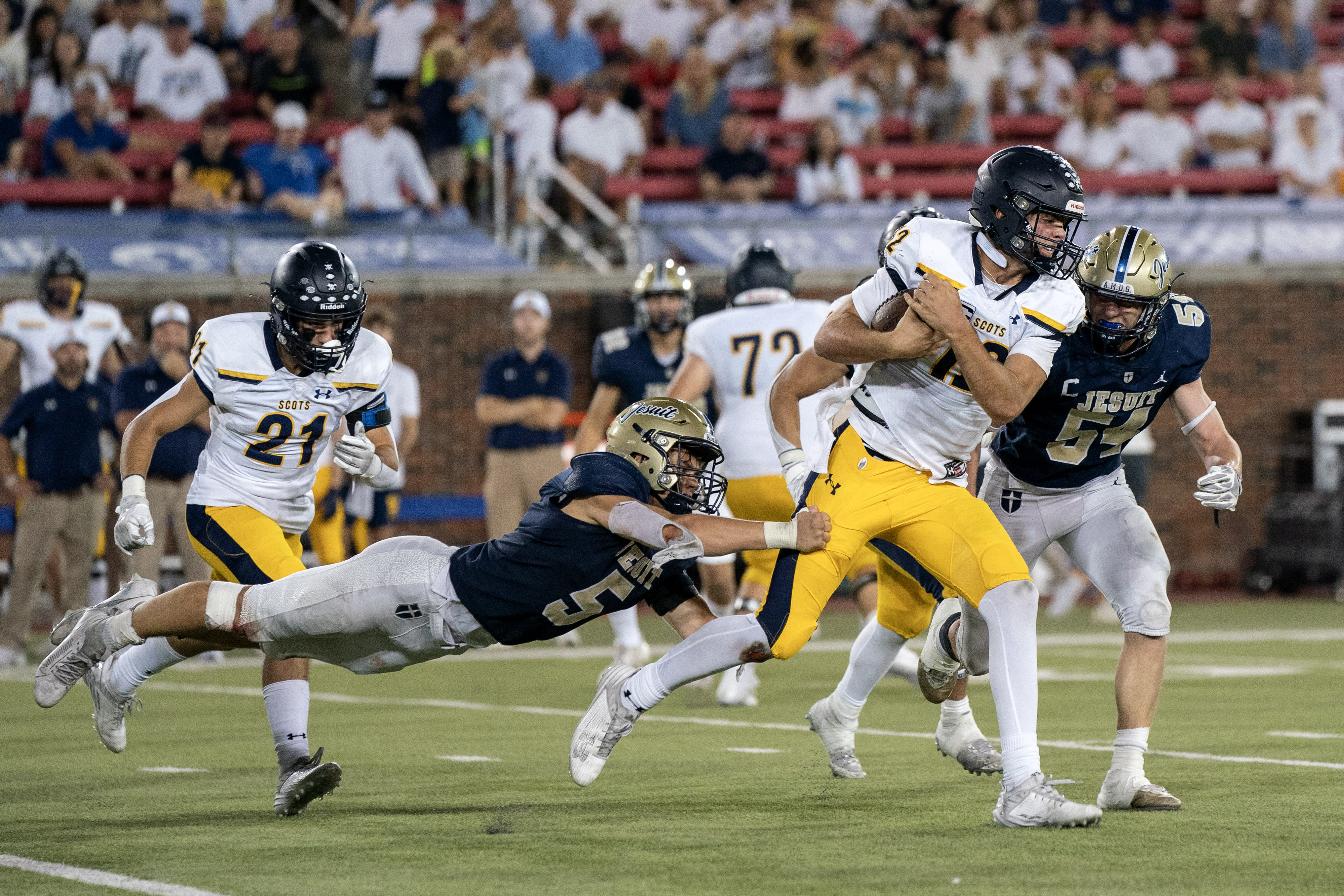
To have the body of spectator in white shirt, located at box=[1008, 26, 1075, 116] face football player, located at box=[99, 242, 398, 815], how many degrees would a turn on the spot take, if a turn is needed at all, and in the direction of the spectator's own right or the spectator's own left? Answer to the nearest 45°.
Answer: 0° — they already face them

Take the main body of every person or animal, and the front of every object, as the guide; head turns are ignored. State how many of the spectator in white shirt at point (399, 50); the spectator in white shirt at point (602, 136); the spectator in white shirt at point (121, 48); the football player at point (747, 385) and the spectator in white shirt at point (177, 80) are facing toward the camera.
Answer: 4

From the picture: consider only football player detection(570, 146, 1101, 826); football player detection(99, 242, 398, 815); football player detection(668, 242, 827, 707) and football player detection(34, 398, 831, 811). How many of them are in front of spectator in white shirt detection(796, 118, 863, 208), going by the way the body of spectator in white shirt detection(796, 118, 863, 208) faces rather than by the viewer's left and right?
4

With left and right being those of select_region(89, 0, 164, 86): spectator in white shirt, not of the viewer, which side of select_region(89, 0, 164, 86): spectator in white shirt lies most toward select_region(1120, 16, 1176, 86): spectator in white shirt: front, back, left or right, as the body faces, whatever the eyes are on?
left

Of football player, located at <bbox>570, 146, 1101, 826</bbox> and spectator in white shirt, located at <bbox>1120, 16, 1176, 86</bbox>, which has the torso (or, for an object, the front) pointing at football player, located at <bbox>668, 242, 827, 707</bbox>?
the spectator in white shirt

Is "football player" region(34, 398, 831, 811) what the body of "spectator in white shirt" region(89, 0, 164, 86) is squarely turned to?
yes

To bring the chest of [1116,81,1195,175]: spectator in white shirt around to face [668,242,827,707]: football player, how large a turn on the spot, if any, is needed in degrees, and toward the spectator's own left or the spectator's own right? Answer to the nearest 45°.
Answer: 0° — they already face them

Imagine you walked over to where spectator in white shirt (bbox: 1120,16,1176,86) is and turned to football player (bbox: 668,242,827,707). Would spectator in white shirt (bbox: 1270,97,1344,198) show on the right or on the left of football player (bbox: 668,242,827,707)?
left

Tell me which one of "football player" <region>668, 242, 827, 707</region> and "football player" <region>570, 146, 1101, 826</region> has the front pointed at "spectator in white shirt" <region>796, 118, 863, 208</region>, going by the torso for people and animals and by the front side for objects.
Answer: "football player" <region>668, 242, 827, 707</region>

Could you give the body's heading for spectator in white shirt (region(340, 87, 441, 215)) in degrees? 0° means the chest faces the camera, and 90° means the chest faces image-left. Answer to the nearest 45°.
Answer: approximately 0°

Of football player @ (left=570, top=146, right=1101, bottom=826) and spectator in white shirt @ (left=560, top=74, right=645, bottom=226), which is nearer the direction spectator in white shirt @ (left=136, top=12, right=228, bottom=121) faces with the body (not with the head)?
the football player

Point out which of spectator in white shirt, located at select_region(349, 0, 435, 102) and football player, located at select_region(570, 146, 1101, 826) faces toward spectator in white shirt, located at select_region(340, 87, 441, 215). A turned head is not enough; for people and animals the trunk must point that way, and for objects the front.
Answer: spectator in white shirt, located at select_region(349, 0, 435, 102)
